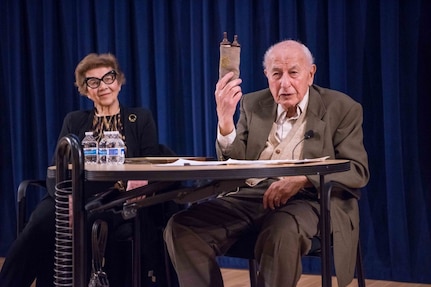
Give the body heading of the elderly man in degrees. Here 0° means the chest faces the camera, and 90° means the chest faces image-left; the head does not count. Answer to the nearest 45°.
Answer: approximately 45°

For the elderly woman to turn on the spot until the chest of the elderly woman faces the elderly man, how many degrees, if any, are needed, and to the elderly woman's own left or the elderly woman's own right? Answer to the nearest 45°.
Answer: approximately 45° to the elderly woman's own left

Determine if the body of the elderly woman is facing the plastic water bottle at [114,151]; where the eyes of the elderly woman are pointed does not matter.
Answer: yes

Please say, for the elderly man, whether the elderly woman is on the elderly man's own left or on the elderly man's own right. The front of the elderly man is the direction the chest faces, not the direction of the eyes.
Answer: on the elderly man's own right

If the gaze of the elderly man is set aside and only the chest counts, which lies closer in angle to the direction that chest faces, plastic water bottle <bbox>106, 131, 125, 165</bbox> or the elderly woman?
the plastic water bottle

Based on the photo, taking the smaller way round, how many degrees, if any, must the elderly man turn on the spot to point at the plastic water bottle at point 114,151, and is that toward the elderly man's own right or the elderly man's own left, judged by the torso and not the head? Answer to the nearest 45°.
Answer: approximately 45° to the elderly man's own right

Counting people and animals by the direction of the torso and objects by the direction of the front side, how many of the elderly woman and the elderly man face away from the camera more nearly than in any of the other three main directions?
0

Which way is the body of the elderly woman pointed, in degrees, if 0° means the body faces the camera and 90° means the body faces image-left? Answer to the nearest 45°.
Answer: approximately 0°
